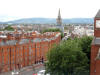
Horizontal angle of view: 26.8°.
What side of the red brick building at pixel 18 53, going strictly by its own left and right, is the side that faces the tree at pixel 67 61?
front

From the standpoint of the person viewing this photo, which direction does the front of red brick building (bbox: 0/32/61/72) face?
facing the viewer and to the right of the viewer
